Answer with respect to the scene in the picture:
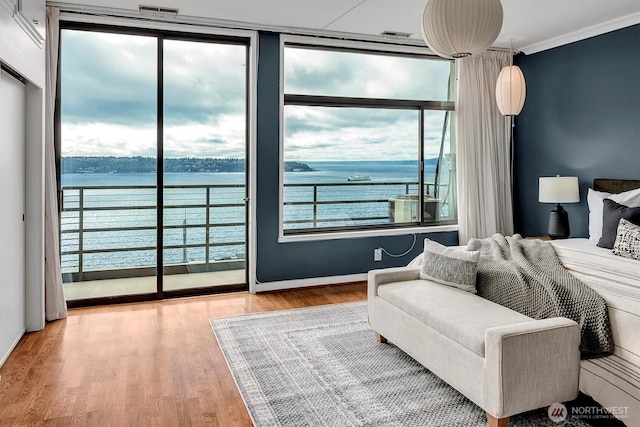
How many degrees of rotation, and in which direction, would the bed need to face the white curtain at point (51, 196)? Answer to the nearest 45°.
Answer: approximately 45° to its right

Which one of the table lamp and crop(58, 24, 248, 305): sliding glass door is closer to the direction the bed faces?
the sliding glass door

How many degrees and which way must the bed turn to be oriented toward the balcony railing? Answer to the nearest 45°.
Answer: approximately 45° to its right

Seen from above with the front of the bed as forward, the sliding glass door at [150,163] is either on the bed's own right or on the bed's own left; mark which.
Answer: on the bed's own right

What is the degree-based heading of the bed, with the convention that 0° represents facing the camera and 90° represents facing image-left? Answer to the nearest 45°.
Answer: approximately 45°

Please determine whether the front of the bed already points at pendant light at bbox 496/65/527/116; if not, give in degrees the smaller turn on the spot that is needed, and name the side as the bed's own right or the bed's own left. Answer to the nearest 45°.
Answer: approximately 135° to the bed's own right

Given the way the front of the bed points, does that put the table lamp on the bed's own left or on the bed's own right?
on the bed's own right

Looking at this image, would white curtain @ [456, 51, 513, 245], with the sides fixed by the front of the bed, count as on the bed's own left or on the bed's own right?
on the bed's own right

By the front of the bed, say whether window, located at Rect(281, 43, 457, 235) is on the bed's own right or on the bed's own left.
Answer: on the bed's own right

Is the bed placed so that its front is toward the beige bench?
yes
